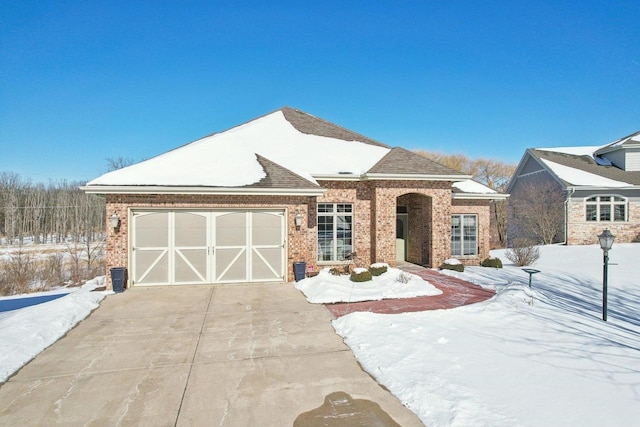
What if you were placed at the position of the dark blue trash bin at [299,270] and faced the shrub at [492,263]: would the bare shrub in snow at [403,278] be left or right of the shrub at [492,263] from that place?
right

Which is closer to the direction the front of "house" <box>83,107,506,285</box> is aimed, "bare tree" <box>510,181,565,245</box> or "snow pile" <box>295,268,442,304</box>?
the snow pile

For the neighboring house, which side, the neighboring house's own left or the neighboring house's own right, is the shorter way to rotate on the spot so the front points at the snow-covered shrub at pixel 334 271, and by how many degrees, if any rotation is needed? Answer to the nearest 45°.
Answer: approximately 45° to the neighboring house's own right

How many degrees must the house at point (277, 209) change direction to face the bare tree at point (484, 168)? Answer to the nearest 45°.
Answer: approximately 135° to its left

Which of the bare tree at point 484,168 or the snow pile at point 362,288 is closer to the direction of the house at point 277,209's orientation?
the snow pile

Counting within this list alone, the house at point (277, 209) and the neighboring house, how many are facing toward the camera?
2

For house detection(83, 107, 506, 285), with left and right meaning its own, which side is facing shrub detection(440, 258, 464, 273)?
left

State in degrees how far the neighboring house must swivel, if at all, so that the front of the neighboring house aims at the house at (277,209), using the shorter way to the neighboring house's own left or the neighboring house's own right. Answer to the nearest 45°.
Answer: approximately 45° to the neighboring house's own right

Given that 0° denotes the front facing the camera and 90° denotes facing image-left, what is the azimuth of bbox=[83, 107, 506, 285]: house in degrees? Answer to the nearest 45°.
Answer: approximately 0°

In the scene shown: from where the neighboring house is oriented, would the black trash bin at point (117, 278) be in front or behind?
in front
